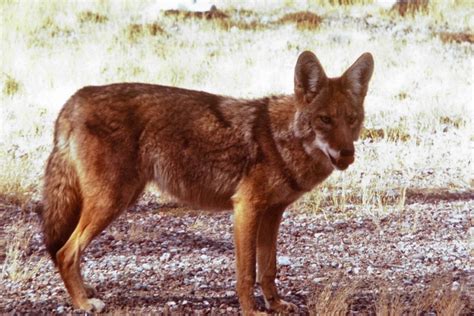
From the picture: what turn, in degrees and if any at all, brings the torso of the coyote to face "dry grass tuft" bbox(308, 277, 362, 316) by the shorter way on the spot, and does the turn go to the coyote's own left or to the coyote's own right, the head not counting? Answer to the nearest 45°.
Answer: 0° — it already faces it

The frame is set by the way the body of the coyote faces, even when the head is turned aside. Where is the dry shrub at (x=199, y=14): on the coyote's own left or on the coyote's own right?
on the coyote's own left

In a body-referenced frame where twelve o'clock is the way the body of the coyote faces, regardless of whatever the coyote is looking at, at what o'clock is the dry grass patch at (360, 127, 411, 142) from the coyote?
The dry grass patch is roughly at 10 o'clock from the coyote.

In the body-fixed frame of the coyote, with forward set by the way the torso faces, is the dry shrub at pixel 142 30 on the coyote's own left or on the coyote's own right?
on the coyote's own left

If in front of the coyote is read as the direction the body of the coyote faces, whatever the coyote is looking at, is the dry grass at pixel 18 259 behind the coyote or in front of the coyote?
behind

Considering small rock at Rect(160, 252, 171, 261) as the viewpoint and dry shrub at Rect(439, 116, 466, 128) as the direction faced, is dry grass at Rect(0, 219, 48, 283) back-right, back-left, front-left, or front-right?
back-left

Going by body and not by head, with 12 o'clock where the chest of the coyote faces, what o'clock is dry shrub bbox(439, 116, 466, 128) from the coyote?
The dry shrub is roughly at 10 o'clock from the coyote.

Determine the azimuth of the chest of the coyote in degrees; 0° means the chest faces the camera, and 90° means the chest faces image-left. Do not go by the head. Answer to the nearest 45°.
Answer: approximately 270°
